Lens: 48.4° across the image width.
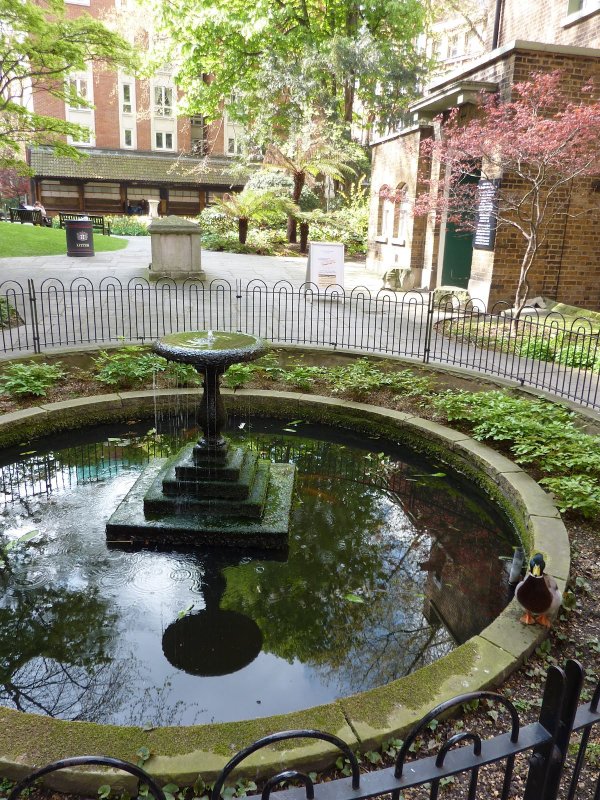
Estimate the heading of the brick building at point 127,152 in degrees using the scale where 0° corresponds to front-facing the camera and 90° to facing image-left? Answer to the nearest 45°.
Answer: approximately 0°

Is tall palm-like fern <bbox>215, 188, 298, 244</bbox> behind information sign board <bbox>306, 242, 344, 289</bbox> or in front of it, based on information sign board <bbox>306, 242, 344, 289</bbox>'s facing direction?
behind

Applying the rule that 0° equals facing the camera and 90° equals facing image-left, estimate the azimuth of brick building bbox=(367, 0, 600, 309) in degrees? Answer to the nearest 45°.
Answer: approximately 45°

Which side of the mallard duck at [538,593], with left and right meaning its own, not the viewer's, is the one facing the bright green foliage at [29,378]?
right

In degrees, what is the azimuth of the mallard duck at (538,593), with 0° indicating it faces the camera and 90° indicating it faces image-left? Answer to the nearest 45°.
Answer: approximately 0°

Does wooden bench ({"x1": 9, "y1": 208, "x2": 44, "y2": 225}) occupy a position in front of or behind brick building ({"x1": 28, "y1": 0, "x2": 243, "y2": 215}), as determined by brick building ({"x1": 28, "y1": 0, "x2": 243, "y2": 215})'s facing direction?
in front

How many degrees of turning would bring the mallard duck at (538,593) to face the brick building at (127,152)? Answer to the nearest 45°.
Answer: approximately 135° to its right

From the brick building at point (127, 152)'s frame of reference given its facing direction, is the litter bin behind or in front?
in front
